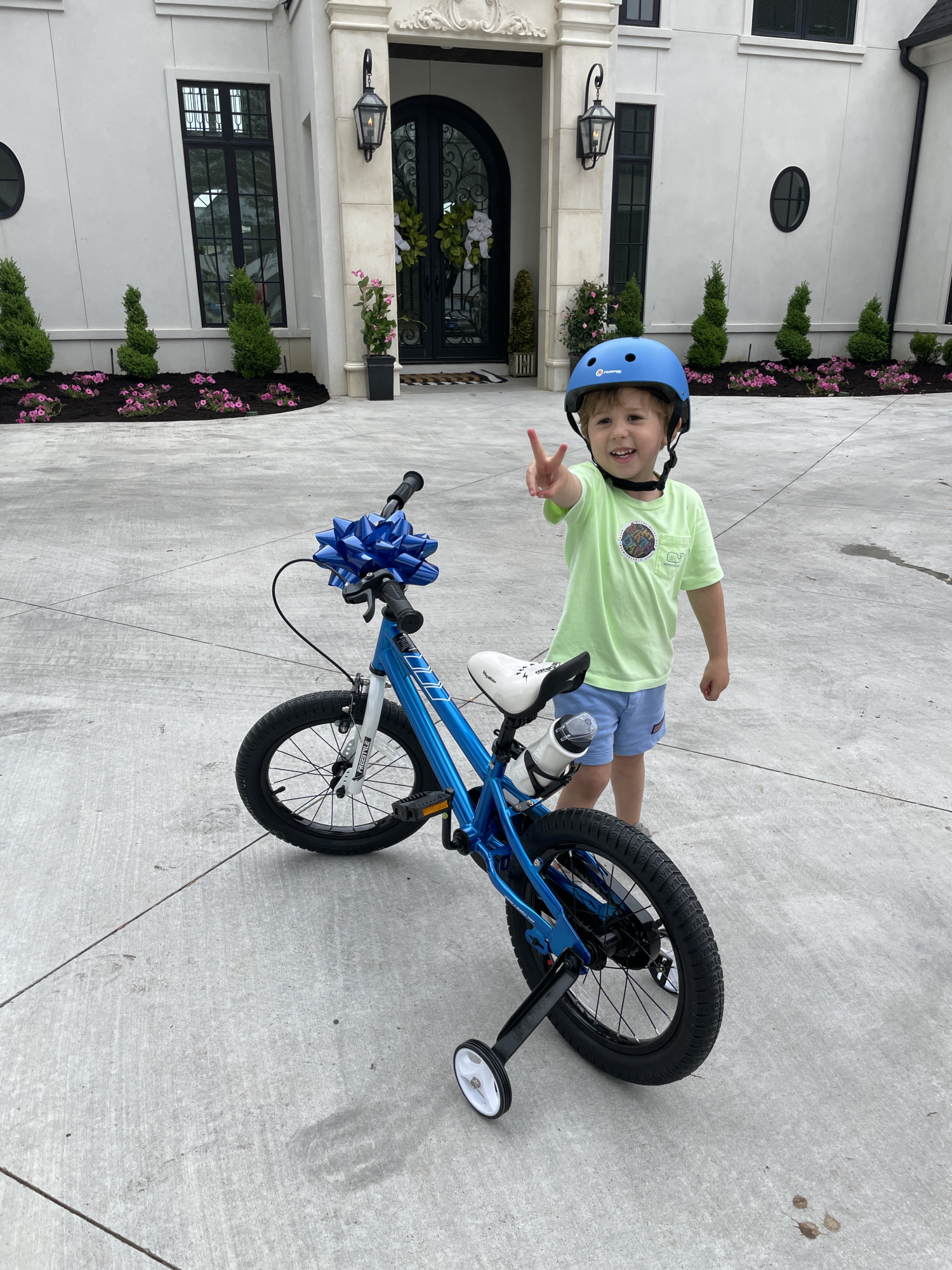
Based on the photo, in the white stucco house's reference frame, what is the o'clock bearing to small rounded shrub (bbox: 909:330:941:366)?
The small rounded shrub is roughly at 9 o'clock from the white stucco house.

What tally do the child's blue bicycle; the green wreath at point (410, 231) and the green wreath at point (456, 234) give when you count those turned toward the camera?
2

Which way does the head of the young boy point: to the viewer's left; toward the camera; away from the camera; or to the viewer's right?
toward the camera

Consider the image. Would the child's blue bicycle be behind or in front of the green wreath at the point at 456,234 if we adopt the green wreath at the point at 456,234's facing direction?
in front

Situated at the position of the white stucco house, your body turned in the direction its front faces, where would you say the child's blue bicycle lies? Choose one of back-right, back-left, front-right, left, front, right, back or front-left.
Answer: front

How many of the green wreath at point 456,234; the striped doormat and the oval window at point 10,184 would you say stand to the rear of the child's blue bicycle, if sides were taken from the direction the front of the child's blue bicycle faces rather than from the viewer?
0

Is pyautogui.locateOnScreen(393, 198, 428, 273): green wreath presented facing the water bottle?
yes

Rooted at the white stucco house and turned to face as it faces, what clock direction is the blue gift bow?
The blue gift bow is roughly at 12 o'clock from the white stucco house.

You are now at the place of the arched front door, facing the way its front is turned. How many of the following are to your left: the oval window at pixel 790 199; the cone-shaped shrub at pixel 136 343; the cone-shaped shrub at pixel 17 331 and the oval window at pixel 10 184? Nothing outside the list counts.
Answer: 1

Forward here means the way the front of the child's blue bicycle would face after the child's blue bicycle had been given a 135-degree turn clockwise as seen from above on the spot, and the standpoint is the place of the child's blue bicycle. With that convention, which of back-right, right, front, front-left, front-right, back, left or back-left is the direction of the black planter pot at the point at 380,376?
left

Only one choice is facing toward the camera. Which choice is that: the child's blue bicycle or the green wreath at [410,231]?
the green wreath

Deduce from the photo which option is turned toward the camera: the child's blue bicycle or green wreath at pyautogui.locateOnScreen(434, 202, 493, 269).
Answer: the green wreath

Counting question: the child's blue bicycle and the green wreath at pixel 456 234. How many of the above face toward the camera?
1

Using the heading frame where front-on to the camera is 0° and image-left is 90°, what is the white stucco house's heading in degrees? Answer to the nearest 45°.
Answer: approximately 0°

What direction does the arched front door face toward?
toward the camera

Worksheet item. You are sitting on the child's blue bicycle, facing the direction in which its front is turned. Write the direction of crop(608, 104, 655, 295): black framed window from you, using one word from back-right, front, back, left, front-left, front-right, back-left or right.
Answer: front-right

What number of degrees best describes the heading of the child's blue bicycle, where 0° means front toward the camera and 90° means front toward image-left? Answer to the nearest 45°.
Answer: approximately 135°

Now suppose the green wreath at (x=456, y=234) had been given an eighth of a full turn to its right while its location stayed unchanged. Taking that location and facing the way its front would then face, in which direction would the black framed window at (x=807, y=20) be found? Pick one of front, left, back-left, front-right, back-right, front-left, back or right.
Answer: back-left

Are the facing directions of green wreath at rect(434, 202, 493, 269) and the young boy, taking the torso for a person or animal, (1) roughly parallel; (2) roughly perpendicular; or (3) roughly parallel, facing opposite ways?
roughly parallel

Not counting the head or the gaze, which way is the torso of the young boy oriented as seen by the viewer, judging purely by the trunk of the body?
toward the camera

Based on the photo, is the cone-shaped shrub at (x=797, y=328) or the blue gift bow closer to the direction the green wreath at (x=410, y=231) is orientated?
the blue gift bow

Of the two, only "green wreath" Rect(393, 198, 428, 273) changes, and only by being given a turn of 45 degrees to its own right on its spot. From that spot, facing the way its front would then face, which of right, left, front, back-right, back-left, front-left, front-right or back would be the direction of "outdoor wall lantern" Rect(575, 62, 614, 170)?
left

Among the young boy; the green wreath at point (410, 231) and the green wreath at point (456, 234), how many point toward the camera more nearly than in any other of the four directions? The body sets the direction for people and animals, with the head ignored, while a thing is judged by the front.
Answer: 3
